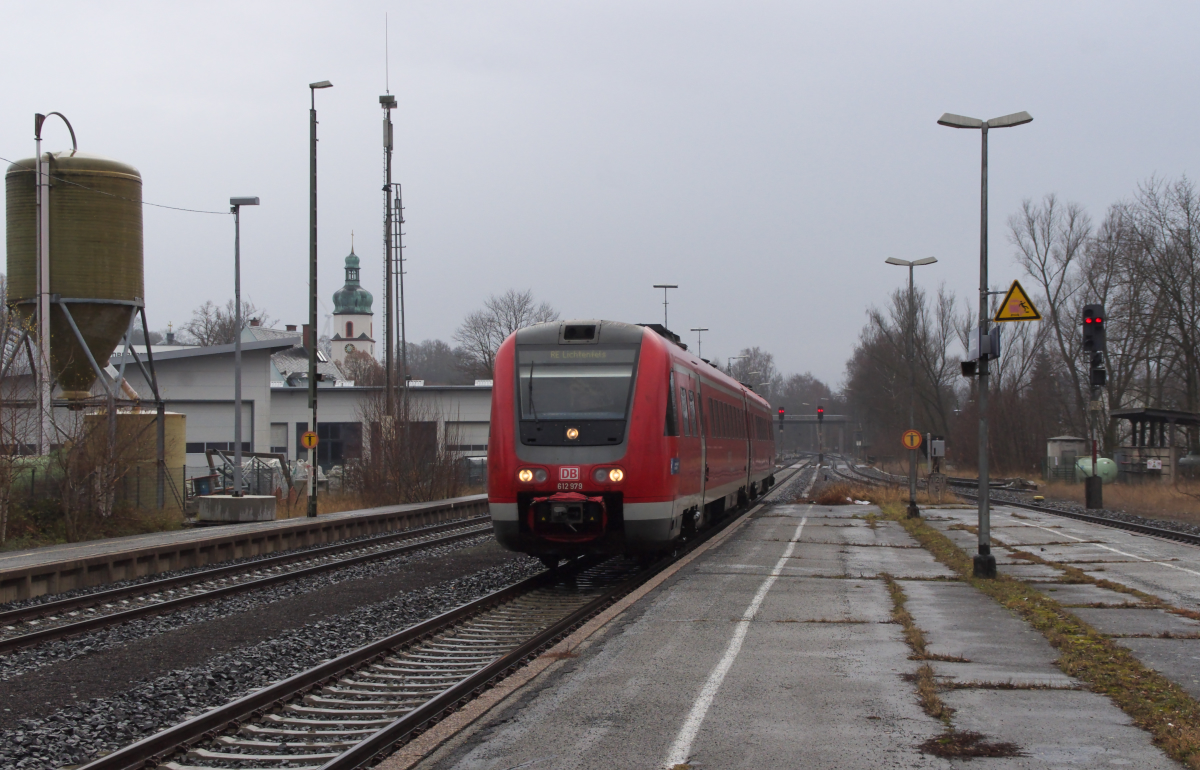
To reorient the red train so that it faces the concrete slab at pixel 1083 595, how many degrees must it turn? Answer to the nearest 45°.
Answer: approximately 90° to its left

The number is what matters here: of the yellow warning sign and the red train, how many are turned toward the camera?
2

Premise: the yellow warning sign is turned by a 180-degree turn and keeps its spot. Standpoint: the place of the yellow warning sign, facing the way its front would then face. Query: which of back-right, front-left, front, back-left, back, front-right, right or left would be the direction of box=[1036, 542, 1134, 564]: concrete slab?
front

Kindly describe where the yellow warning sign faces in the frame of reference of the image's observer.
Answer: facing the viewer

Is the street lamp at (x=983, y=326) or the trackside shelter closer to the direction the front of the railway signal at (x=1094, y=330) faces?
the street lamp

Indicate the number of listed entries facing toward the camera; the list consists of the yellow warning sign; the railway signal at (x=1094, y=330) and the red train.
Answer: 3

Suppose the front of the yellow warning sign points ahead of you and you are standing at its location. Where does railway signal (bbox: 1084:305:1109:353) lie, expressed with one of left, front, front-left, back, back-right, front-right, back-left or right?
back

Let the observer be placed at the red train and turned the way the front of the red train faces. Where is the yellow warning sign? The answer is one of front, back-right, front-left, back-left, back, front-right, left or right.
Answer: left

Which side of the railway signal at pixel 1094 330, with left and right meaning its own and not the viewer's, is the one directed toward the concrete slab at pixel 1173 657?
front

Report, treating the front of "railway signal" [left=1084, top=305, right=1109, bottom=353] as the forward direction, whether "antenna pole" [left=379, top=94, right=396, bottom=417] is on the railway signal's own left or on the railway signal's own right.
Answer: on the railway signal's own right

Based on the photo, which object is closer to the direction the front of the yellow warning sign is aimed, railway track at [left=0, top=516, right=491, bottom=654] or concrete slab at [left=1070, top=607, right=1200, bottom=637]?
the concrete slab

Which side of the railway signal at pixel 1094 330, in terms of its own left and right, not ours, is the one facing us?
front
